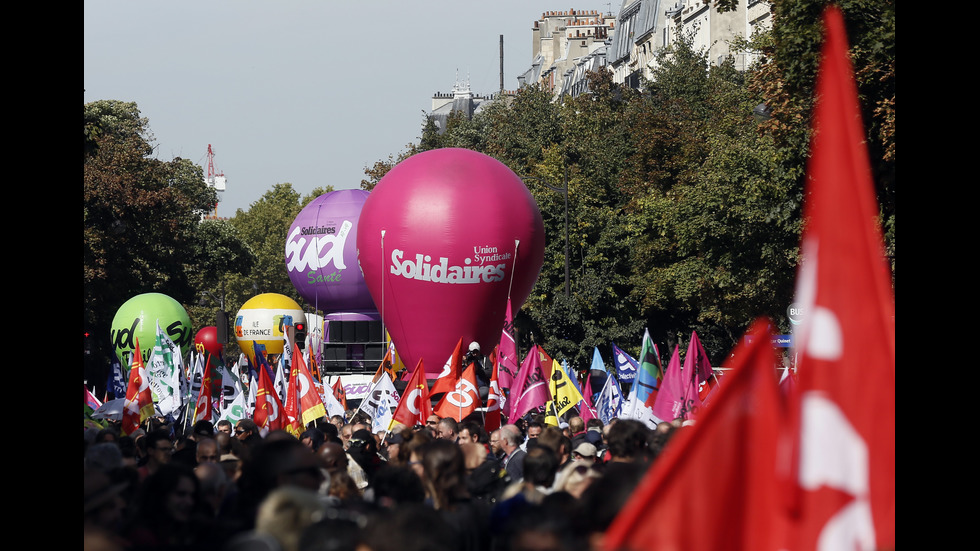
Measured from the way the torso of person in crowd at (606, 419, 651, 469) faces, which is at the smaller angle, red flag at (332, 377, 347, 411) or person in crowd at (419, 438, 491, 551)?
the red flag

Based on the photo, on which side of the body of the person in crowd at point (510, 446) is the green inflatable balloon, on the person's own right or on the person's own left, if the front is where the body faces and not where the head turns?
on the person's own right

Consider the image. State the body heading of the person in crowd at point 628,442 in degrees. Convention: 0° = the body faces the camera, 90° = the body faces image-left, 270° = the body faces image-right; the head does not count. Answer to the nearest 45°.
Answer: approximately 180°

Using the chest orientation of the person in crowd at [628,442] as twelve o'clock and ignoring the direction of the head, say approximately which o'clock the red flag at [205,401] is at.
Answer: The red flag is roughly at 11 o'clock from the person in crowd.

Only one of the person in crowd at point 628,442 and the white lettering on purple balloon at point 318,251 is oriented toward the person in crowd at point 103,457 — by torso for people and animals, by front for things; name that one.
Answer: the white lettering on purple balloon

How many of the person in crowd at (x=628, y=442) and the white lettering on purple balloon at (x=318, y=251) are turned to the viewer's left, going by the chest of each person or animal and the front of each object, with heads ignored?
0

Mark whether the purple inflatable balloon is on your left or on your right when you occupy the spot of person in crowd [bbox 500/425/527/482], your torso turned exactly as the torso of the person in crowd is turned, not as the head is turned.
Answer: on your right

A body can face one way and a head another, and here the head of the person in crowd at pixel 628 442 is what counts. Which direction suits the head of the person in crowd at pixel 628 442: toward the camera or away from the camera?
away from the camera
